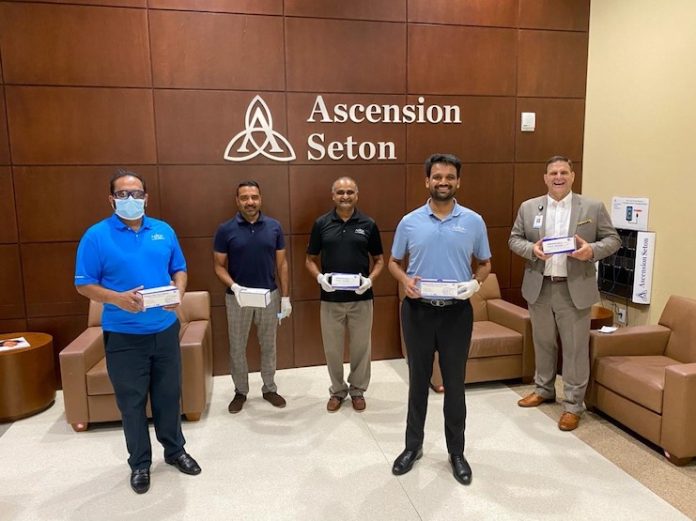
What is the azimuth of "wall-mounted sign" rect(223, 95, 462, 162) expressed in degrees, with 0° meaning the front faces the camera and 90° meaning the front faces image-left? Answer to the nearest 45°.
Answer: approximately 0°

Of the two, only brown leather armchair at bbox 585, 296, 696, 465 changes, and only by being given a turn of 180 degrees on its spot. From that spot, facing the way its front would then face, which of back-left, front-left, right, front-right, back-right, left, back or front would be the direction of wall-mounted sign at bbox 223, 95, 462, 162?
back-left

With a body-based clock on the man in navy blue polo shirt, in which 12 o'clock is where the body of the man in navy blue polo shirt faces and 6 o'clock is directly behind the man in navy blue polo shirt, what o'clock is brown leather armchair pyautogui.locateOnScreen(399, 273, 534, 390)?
The brown leather armchair is roughly at 9 o'clock from the man in navy blue polo shirt.

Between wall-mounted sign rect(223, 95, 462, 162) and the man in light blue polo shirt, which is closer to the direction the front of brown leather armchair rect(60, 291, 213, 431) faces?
the man in light blue polo shirt

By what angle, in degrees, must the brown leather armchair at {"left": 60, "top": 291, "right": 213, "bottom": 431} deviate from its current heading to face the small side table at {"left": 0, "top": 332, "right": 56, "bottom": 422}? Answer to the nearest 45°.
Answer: approximately 135° to its right
